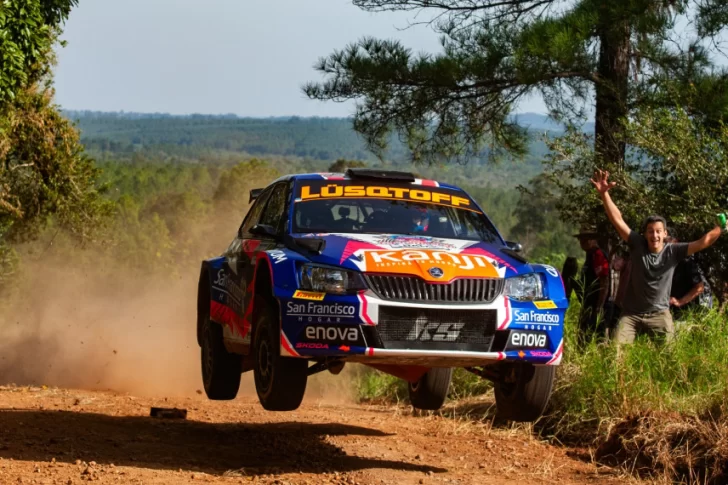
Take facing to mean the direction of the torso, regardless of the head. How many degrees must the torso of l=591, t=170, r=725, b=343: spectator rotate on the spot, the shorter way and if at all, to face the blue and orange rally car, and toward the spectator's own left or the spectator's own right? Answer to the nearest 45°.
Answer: approximately 45° to the spectator's own right

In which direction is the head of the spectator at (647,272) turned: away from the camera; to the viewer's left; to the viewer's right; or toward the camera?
toward the camera

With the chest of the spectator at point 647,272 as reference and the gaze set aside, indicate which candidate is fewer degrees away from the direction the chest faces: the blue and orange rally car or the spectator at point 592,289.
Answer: the blue and orange rally car

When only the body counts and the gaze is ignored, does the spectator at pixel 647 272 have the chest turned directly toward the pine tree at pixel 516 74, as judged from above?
no

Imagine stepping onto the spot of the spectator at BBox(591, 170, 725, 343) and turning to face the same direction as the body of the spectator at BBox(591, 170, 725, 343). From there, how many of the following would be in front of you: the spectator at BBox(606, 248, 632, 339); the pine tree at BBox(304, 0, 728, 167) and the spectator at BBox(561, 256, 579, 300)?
0

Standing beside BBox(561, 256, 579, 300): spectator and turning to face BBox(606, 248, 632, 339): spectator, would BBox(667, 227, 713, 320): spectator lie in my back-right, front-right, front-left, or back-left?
front-left

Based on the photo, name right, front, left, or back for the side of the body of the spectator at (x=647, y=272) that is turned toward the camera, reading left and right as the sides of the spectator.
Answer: front

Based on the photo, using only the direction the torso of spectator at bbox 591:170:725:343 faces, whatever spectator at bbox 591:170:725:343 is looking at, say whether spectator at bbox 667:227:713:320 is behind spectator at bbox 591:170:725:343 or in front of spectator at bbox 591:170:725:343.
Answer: behind
